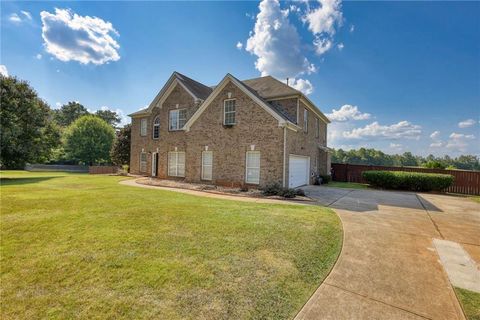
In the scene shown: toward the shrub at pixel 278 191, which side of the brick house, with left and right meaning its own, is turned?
left

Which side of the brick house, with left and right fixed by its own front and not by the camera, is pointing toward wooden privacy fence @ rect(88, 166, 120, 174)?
right

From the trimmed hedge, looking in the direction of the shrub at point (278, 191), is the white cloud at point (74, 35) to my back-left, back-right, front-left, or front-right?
front-right

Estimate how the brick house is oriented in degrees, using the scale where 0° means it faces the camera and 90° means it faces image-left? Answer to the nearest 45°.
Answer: approximately 45°

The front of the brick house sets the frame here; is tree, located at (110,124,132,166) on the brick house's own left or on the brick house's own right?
on the brick house's own right

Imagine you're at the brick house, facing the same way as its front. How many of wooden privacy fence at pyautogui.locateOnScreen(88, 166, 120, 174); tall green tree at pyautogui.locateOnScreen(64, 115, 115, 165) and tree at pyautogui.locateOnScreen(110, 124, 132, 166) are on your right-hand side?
3

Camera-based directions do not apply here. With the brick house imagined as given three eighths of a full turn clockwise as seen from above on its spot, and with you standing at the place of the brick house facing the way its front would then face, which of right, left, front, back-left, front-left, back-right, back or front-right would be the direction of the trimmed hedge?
right

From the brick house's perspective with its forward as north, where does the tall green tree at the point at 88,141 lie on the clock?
The tall green tree is roughly at 3 o'clock from the brick house.

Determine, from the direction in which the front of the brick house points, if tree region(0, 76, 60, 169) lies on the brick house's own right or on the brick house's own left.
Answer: on the brick house's own right
